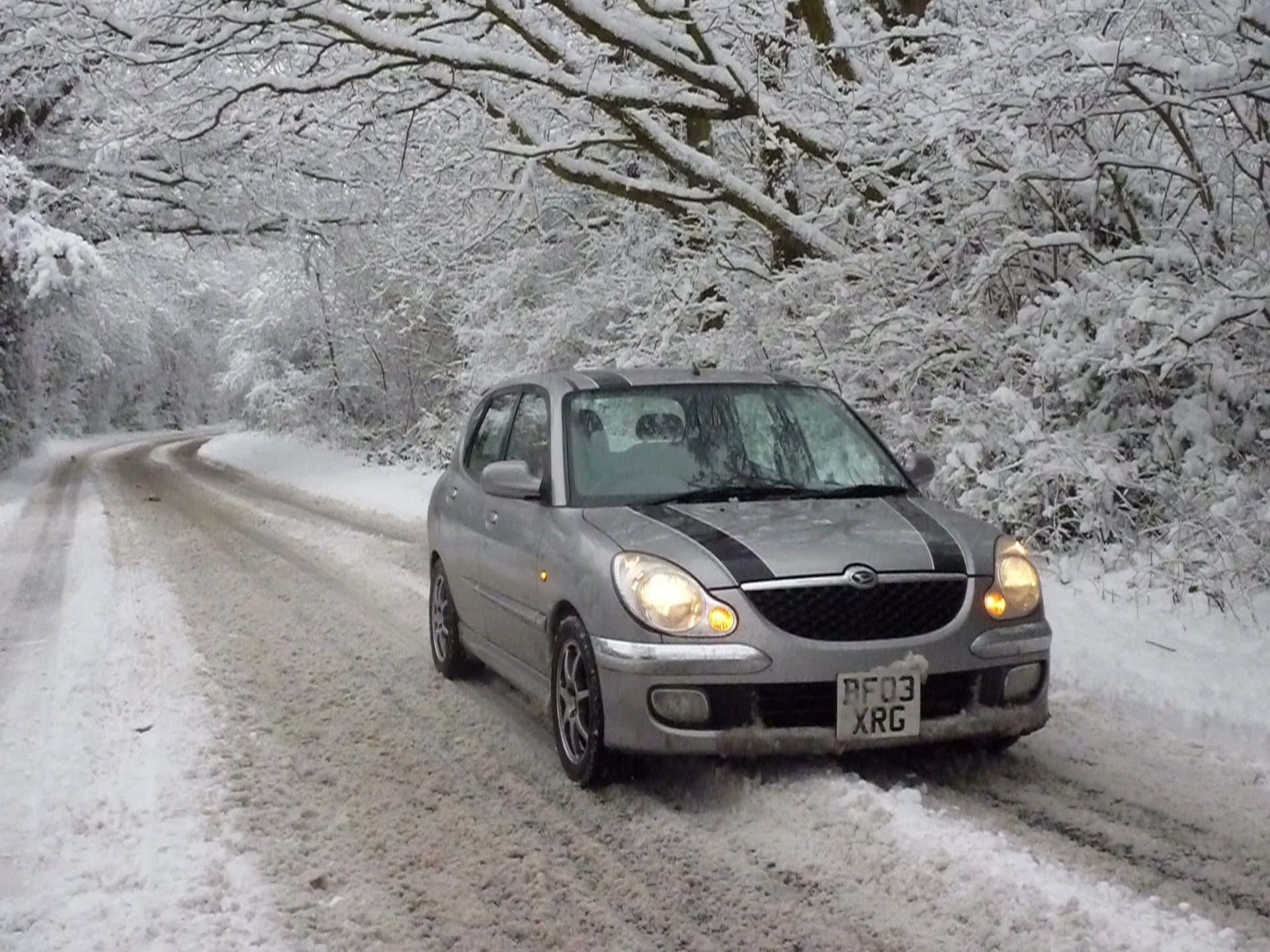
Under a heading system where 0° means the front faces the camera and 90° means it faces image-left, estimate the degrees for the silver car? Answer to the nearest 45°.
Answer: approximately 315°
